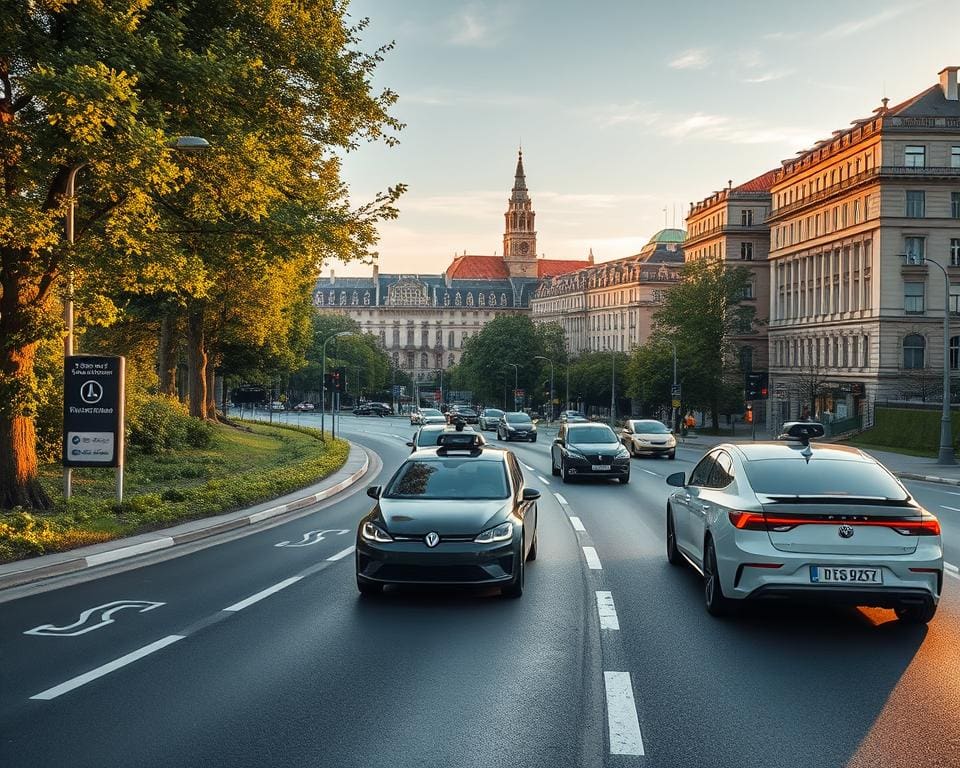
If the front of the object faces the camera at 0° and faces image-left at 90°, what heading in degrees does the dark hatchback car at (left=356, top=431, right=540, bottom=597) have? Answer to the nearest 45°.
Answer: approximately 0°

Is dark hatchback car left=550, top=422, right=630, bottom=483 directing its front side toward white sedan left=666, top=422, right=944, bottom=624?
yes

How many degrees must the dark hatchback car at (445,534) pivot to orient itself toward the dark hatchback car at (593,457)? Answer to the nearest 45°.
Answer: approximately 180°

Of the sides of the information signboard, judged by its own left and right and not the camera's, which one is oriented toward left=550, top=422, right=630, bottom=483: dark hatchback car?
left

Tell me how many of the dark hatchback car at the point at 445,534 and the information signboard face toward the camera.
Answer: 2

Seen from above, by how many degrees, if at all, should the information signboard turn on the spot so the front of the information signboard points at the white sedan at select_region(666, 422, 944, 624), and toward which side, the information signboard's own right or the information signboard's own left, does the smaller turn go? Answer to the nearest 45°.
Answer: approximately 45° to the information signboard's own left

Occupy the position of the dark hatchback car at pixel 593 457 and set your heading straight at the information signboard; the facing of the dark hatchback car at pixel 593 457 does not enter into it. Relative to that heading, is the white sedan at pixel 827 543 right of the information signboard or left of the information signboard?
left

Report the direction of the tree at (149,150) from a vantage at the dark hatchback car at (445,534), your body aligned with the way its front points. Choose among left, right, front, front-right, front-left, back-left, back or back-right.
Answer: back-right

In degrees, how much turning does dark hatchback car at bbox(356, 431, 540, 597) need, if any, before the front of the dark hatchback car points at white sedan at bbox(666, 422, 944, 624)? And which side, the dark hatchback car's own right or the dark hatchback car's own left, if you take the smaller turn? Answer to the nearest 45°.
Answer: approximately 45° to the dark hatchback car's own left

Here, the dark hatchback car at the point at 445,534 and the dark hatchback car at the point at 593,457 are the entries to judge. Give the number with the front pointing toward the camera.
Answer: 2
